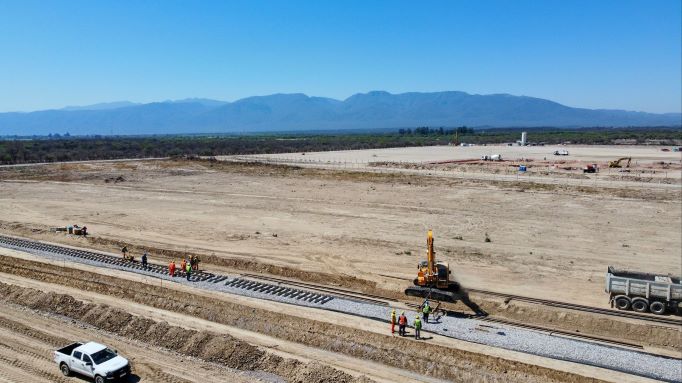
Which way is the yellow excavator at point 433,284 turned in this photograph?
toward the camera

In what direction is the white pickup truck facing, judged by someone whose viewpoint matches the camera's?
facing the viewer and to the right of the viewer

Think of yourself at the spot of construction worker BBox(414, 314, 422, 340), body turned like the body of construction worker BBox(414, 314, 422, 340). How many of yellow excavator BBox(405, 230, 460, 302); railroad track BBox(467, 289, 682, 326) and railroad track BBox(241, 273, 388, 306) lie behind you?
0

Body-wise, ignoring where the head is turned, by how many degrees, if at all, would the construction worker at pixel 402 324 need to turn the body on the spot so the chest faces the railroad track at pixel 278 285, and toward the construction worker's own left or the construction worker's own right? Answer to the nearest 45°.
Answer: approximately 45° to the construction worker's own left

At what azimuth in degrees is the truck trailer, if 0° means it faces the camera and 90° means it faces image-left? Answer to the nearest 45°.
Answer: approximately 270°

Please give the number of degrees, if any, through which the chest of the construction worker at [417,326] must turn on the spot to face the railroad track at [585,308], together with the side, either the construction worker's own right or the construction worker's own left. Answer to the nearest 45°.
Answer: approximately 45° to the construction worker's own right

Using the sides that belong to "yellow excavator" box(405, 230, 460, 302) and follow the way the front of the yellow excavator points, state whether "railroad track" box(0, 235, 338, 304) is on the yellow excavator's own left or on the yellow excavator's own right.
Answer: on the yellow excavator's own right

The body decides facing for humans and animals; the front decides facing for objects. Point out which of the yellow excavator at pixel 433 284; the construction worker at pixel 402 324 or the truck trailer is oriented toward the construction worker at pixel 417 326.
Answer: the yellow excavator

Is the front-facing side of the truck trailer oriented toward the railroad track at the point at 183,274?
no

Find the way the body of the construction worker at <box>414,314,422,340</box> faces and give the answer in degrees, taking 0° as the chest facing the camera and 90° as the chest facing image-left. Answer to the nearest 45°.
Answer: approximately 180°

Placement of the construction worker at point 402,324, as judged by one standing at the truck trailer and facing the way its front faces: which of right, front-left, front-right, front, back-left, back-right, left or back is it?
back-right

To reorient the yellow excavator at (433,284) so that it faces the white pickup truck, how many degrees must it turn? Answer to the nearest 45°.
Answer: approximately 45° to its right

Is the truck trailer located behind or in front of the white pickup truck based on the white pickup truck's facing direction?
in front

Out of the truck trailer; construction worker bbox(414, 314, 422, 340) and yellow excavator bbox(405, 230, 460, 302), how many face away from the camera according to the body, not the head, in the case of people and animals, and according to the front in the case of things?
1

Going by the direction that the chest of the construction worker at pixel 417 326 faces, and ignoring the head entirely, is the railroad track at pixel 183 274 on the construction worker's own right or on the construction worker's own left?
on the construction worker's own left

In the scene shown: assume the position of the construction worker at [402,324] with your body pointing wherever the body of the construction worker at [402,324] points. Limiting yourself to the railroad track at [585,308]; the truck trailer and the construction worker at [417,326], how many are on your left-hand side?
0

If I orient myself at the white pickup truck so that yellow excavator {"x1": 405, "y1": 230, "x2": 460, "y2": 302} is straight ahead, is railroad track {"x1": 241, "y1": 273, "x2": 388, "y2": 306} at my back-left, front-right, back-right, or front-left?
front-left

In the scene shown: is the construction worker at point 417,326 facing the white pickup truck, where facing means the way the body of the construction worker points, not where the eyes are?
no
